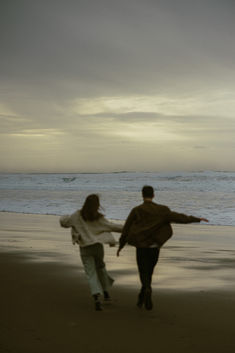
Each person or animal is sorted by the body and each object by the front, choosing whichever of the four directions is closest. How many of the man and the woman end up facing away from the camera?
2

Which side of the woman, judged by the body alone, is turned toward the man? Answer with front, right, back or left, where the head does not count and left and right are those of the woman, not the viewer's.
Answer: right

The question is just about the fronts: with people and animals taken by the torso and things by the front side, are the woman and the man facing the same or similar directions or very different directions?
same or similar directions

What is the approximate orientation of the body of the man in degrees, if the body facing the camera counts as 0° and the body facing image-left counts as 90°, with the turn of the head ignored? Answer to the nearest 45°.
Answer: approximately 180°

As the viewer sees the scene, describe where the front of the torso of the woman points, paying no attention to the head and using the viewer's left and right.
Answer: facing away from the viewer

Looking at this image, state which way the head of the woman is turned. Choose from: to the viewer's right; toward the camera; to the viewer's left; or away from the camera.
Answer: away from the camera

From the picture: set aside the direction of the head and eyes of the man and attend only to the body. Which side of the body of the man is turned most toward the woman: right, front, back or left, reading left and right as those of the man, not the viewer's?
left
